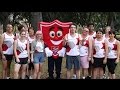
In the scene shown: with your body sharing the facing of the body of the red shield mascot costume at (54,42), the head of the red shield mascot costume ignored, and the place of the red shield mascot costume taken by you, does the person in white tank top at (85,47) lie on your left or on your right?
on your left

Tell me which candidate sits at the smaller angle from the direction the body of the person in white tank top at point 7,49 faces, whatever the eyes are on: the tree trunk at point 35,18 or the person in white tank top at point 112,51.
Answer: the person in white tank top at point 112,51

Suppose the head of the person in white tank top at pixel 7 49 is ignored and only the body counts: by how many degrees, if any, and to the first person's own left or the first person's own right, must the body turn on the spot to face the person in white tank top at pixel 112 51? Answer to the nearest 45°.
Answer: approximately 90° to the first person's own left

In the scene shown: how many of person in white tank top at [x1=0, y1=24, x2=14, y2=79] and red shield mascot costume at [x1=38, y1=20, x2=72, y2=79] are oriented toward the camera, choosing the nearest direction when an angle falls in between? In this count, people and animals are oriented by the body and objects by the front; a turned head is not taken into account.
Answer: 2

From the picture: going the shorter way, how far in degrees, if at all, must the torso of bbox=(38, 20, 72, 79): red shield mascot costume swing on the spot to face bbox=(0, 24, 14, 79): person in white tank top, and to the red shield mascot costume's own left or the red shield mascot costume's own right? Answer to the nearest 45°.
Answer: approximately 90° to the red shield mascot costume's own right

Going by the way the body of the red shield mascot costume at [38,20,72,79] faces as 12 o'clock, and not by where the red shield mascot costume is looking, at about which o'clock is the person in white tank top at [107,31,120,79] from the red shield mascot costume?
The person in white tank top is roughly at 9 o'clock from the red shield mascot costume.

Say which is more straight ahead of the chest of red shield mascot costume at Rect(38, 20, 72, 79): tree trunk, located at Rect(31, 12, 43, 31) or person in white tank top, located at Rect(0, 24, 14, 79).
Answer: the person in white tank top

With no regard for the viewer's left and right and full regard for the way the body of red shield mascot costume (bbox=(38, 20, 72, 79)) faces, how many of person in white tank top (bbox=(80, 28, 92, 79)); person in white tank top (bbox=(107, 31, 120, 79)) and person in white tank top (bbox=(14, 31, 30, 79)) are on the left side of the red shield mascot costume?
2

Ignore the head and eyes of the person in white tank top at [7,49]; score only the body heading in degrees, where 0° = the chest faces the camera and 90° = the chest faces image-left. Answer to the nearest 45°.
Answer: approximately 0°

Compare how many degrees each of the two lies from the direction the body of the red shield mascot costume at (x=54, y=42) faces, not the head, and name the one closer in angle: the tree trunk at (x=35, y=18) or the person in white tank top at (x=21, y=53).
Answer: the person in white tank top
